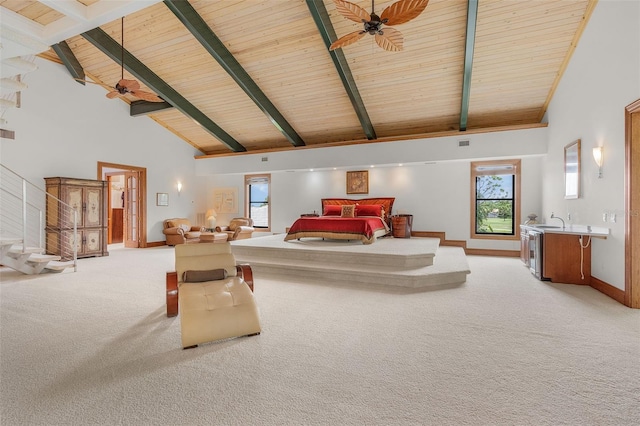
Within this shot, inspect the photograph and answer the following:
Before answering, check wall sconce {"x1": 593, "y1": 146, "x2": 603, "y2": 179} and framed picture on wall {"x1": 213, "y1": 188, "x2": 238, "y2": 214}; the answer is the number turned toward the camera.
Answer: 1

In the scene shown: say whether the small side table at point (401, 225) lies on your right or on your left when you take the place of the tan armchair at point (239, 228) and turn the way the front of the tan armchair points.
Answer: on your left

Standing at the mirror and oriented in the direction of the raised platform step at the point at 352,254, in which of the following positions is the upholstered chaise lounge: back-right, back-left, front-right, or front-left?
front-left

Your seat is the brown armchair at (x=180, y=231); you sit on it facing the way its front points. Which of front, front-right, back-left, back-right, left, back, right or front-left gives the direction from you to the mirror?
front

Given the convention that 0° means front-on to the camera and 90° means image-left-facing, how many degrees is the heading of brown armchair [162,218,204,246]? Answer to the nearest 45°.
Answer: approximately 315°

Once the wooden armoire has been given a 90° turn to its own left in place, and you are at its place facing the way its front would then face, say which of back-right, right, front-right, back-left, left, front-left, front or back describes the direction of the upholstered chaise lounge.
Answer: back-right

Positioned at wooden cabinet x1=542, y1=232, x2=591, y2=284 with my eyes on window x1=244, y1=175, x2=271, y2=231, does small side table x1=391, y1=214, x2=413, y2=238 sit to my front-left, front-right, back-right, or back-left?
front-right

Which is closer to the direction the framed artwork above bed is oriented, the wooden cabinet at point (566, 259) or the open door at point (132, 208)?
the wooden cabinet

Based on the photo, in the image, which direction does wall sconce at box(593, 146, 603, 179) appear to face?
to the viewer's left

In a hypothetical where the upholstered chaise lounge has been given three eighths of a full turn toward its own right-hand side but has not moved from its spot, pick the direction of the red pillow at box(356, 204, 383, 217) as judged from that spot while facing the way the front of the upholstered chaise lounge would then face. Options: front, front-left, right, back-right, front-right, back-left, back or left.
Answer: right

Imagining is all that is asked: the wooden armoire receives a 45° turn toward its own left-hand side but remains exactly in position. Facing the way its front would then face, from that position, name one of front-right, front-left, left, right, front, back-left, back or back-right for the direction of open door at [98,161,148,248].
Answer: front-left

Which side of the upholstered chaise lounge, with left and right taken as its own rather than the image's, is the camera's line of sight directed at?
front

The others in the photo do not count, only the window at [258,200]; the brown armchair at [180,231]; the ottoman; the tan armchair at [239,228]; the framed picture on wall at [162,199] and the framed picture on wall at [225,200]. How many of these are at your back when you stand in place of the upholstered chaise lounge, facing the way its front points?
6

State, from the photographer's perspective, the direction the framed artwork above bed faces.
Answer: facing the viewer

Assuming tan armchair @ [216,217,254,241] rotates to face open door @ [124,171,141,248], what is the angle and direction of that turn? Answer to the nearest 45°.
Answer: approximately 45° to its right

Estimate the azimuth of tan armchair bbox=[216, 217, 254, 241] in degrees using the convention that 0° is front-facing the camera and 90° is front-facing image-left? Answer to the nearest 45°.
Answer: approximately 45°
